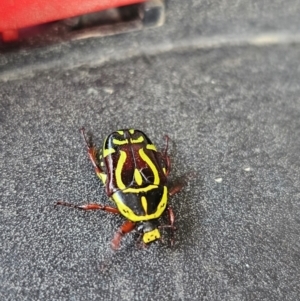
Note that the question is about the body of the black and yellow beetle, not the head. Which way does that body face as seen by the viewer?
toward the camera

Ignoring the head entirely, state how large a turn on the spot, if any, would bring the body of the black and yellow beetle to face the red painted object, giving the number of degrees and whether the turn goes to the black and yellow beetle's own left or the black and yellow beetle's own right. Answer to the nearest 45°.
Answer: approximately 180°
